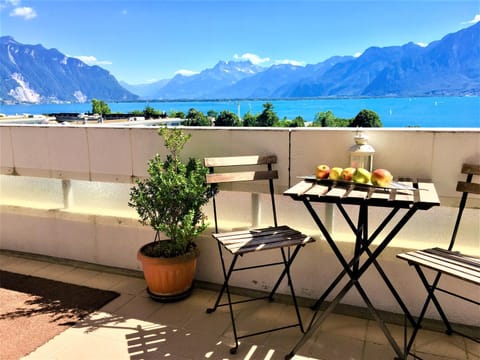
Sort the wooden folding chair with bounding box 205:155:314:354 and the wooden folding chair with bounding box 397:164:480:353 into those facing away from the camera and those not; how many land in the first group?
0

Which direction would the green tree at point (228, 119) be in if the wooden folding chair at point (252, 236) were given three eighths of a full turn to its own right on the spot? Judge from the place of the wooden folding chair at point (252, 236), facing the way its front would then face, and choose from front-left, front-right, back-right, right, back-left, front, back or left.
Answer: right

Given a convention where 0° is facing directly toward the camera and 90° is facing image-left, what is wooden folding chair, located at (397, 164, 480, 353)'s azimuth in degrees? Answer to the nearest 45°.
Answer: approximately 45°

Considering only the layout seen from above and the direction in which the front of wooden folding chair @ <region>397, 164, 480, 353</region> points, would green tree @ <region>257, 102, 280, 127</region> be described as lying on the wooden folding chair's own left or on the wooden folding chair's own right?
on the wooden folding chair's own right

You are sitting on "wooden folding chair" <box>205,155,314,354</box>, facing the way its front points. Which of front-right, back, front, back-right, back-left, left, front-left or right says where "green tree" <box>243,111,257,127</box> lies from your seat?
back-left

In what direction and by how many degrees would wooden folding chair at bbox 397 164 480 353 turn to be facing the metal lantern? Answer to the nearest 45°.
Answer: approximately 45° to its right

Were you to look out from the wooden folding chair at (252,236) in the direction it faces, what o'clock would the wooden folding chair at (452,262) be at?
the wooden folding chair at (452,262) is roughly at 11 o'clock from the wooden folding chair at (252,236).

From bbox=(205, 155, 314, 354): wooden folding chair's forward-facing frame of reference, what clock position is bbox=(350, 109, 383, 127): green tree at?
The green tree is roughly at 8 o'clock from the wooden folding chair.

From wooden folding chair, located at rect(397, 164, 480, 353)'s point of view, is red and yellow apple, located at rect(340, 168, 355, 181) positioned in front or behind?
in front

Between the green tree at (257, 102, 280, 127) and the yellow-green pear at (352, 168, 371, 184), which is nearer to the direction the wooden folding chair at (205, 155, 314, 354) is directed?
the yellow-green pear

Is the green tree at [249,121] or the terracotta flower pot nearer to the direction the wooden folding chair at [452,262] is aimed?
the terracotta flower pot

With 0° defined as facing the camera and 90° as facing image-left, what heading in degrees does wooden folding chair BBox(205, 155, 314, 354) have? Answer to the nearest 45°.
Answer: approximately 315°
